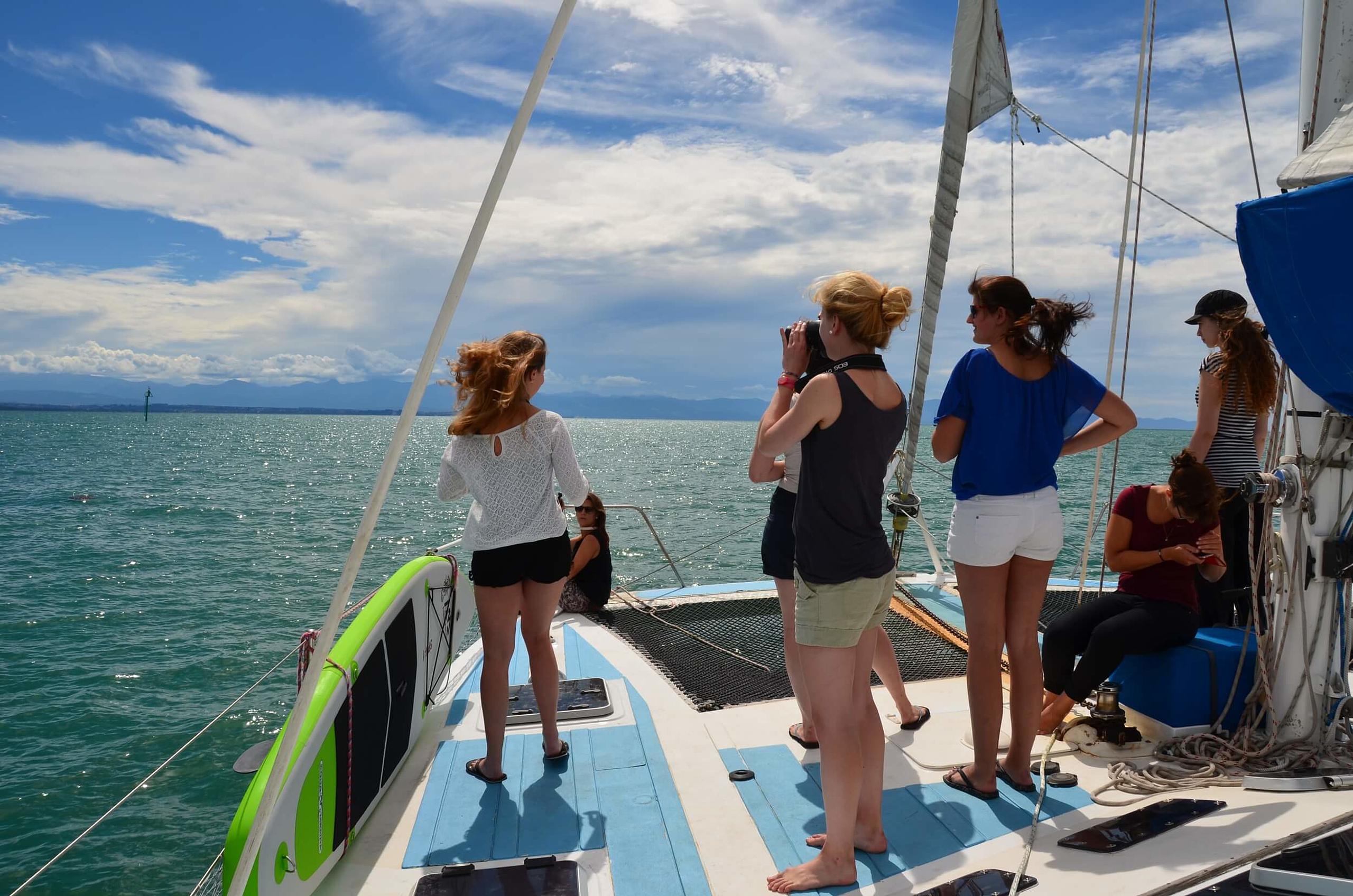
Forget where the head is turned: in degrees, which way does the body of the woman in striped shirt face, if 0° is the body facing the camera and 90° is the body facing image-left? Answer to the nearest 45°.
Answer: approximately 135°

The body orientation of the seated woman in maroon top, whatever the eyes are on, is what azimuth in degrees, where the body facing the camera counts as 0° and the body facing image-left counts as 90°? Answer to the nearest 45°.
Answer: approximately 45°

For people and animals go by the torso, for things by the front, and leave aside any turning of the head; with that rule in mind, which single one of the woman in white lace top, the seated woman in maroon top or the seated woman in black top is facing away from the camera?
the woman in white lace top

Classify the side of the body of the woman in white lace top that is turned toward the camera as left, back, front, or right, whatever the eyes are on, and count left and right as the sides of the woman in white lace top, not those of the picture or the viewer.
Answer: back

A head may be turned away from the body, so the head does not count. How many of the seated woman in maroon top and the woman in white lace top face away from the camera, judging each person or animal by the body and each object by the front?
1

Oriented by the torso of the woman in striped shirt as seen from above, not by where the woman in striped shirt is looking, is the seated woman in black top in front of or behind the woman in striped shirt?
in front

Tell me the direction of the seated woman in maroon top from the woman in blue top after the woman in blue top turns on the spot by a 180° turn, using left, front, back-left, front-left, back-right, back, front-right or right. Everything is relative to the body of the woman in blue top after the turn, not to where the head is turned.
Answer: left

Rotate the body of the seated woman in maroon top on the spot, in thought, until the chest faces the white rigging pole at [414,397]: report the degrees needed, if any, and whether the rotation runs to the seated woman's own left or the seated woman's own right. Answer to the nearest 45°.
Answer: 0° — they already face it

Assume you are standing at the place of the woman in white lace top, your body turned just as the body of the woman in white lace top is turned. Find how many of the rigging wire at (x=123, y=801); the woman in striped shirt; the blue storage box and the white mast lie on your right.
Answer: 3

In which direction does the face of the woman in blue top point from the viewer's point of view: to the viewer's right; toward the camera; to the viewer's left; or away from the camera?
to the viewer's left

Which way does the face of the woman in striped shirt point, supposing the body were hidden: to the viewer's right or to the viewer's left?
to the viewer's left

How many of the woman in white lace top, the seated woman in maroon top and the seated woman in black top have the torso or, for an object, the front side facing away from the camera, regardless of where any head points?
1

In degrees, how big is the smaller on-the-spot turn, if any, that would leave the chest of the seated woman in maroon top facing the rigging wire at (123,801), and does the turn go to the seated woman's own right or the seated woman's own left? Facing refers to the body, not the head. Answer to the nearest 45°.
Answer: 0° — they already face it

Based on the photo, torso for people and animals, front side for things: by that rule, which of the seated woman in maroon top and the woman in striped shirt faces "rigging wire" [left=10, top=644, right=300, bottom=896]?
the seated woman in maroon top
